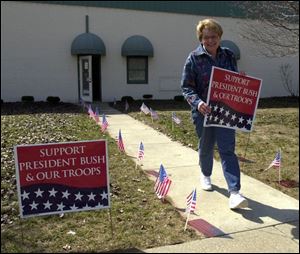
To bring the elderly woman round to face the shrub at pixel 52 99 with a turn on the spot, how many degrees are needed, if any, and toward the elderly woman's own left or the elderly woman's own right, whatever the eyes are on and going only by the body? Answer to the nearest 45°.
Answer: approximately 180°

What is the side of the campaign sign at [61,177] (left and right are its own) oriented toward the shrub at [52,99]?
back

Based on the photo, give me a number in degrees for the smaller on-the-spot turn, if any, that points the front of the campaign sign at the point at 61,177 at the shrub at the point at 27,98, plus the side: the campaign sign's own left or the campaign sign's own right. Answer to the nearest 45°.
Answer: approximately 180°

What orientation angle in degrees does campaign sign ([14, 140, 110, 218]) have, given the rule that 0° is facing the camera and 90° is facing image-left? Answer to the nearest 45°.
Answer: approximately 0°

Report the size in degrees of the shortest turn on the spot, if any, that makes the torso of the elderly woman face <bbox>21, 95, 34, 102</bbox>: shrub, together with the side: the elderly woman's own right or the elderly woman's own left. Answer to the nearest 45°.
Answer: approximately 180°

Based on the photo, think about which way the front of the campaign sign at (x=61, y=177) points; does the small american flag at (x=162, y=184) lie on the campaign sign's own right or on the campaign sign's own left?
on the campaign sign's own left
